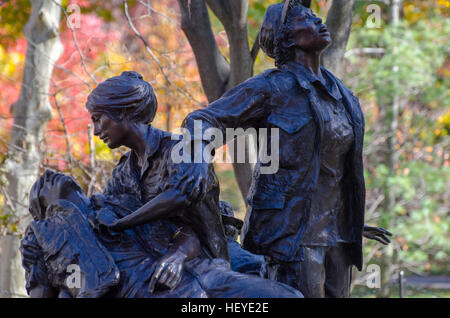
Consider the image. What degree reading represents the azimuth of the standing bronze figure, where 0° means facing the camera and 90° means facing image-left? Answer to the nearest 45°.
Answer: approximately 315°

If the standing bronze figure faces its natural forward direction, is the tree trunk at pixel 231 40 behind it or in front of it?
behind

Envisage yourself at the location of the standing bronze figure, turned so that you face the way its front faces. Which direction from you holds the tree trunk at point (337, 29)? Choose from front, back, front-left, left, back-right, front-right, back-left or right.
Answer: back-left

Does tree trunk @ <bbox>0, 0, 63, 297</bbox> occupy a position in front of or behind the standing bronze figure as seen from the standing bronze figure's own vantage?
behind
